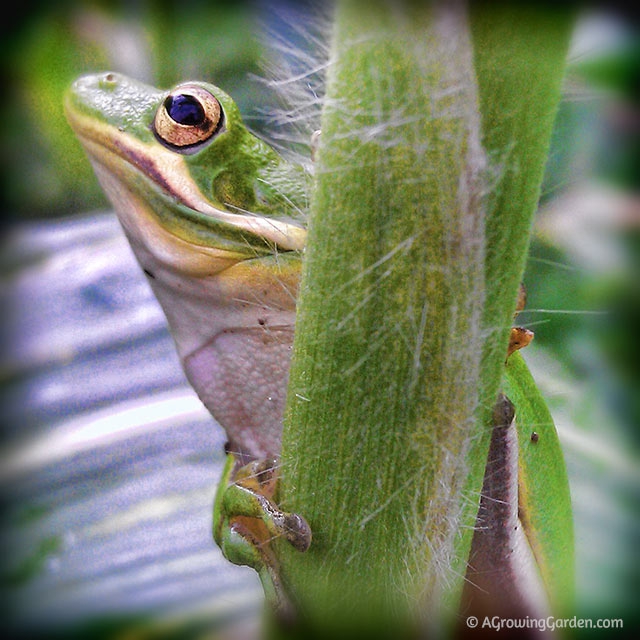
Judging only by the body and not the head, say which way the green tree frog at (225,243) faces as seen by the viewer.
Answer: to the viewer's left
